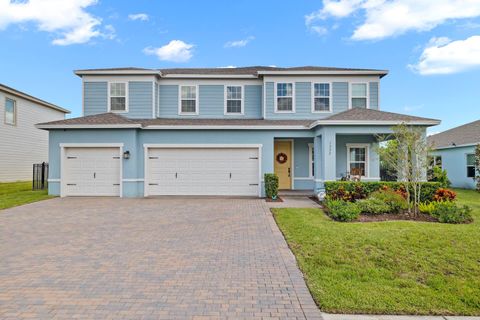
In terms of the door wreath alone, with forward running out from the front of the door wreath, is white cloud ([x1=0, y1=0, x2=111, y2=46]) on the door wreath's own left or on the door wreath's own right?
on the door wreath's own right

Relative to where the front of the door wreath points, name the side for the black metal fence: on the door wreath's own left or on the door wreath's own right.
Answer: on the door wreath's own right

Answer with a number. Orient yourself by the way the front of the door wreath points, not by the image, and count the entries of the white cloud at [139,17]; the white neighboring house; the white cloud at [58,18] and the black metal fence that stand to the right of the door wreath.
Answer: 4

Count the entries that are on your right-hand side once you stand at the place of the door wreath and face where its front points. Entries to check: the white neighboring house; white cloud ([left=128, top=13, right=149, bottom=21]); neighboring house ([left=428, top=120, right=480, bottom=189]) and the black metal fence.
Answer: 3

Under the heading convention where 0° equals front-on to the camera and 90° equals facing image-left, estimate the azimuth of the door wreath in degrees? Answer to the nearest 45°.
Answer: approximately 0°

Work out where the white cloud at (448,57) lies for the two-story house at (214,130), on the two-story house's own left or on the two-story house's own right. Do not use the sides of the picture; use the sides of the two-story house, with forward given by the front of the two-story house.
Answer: on the two-story house's own left

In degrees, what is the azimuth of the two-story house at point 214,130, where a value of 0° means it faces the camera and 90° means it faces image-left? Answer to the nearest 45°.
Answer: approximately 0°

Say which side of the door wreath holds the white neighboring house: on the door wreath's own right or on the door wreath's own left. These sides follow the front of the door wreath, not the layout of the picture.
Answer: on the door wreath's own right

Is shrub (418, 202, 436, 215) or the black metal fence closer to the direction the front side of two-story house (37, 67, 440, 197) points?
the shrub

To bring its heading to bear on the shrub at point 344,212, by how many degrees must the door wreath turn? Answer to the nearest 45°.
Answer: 0° — it already faces it

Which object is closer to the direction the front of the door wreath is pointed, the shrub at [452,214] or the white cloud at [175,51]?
the shrub
